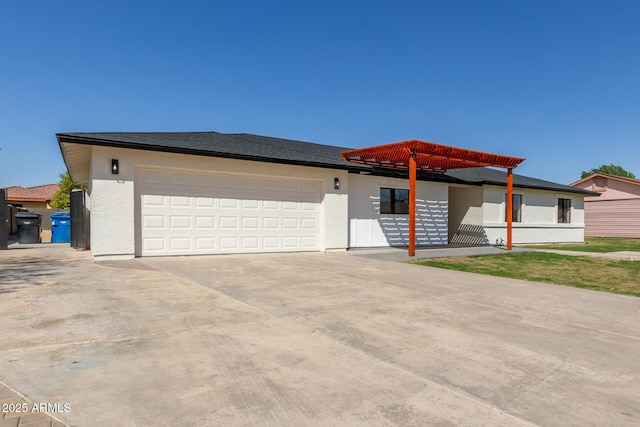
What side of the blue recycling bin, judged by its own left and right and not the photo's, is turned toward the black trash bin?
right

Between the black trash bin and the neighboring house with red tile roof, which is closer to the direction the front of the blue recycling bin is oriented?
the black trash bin

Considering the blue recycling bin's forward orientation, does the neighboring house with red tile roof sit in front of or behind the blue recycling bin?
behind

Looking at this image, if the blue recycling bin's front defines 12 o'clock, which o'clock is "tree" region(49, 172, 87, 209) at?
The tree is roughly at 6 o'clock from the blue recycling bin.

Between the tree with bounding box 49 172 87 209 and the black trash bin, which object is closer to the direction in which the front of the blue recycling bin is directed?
the black trash bin

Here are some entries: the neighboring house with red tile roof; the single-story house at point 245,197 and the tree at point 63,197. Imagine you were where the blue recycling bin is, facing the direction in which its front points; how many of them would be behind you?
2

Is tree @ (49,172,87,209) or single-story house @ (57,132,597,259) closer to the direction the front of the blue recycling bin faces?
the single-story house

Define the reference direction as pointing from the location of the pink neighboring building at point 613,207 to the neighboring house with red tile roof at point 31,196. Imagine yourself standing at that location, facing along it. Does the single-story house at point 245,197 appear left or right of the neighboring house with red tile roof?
left

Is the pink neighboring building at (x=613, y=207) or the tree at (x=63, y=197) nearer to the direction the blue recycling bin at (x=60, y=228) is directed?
the pink neighboring building

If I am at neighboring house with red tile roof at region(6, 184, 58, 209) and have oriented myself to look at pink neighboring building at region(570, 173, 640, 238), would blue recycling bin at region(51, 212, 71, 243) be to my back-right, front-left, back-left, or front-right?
front-right

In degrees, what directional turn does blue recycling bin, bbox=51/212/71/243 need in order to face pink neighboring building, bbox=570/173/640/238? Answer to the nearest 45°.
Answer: approximately 90° to its left

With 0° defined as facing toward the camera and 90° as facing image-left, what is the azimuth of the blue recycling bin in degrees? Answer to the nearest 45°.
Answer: approximately 0°
